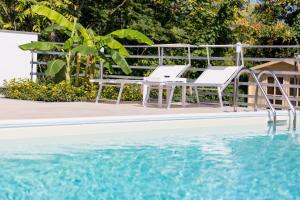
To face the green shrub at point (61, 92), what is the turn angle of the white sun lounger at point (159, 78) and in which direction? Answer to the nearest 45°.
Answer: approximately 45° to its right

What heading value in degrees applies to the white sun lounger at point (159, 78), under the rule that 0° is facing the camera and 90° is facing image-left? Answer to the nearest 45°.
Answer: approximately 45°

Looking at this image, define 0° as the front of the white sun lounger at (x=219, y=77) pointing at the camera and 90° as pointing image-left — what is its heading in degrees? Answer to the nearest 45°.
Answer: approximately 45°

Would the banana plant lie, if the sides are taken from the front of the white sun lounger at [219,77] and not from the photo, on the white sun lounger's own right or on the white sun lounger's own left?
on the white sun lounger's own right

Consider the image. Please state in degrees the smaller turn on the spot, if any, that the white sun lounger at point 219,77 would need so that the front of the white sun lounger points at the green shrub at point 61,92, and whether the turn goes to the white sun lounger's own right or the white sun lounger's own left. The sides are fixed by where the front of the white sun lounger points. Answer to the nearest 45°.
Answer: approximately 45° to the white sun lounger's own right

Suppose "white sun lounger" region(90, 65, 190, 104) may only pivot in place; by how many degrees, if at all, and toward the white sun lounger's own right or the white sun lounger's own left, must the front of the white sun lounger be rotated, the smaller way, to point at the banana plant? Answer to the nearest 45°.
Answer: approximately 90° to the white sun lounger's own right
